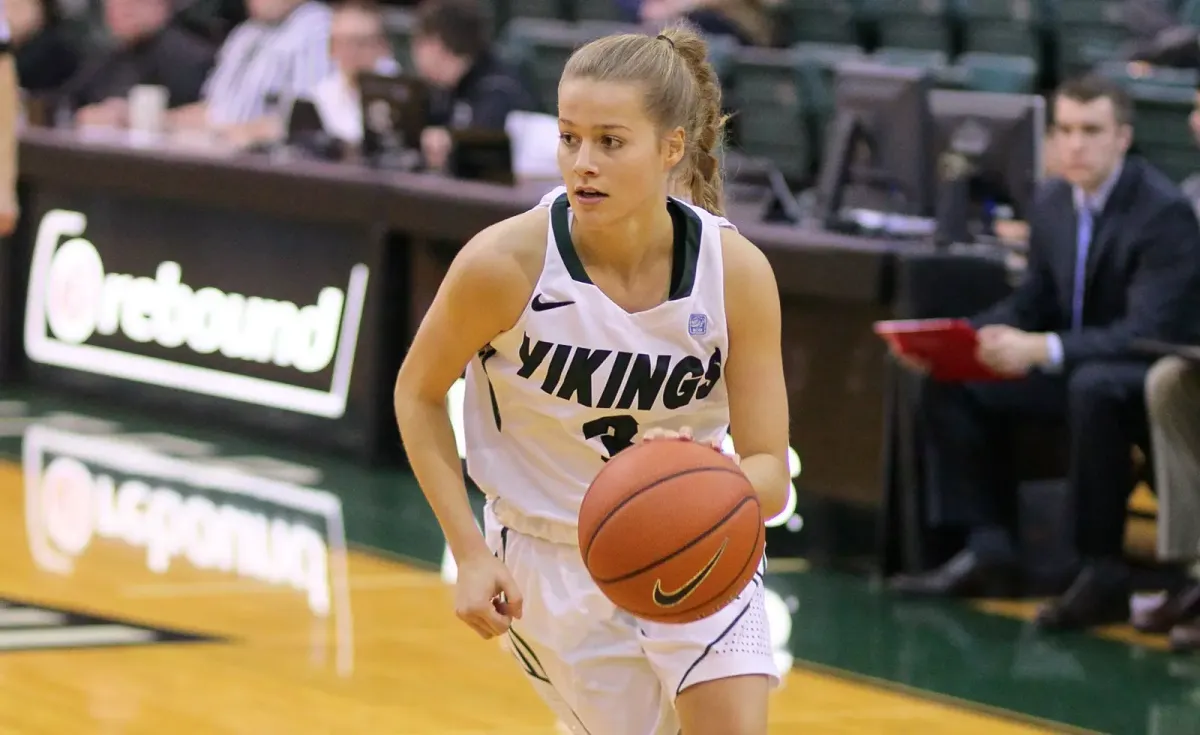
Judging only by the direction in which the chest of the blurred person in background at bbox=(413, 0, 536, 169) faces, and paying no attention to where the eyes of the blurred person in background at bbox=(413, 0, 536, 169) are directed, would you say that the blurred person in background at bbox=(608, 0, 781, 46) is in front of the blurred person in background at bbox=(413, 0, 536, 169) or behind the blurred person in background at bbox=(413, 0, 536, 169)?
behind

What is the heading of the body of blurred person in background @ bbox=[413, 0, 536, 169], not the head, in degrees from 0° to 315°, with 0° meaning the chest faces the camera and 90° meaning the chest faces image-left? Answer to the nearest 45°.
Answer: approximately 45°

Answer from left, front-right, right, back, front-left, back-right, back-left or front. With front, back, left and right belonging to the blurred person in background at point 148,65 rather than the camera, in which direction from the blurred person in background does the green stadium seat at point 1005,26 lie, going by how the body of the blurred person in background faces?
back-left

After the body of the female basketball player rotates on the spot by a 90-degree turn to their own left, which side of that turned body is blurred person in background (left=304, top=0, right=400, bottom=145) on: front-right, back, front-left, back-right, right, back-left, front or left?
left

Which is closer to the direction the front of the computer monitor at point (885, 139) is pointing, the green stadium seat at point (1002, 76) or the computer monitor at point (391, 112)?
the green stadium seat

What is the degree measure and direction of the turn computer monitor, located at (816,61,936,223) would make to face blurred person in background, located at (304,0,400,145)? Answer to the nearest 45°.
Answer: approximately 90° to its left

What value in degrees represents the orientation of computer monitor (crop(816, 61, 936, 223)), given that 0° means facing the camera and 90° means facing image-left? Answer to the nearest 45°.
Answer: approximately 225°

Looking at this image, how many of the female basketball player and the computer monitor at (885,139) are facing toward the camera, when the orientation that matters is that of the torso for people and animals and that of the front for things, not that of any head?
1

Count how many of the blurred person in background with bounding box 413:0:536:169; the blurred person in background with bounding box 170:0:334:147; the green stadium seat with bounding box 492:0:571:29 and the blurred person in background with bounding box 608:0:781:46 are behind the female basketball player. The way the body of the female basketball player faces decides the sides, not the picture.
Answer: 4

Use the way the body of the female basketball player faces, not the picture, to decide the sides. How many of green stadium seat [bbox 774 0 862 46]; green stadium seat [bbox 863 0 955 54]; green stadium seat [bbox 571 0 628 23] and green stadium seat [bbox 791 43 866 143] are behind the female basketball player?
4

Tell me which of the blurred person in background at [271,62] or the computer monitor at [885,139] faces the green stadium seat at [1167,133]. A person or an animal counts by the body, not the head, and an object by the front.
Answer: the computer monitor

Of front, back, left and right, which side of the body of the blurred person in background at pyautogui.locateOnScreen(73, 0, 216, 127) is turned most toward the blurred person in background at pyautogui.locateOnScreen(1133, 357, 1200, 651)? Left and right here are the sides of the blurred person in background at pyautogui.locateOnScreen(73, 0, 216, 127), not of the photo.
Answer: left
